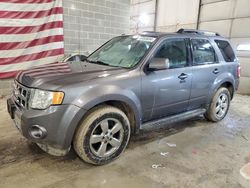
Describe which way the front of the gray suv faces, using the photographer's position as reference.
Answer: facing the viewer and to the left of the viewer
